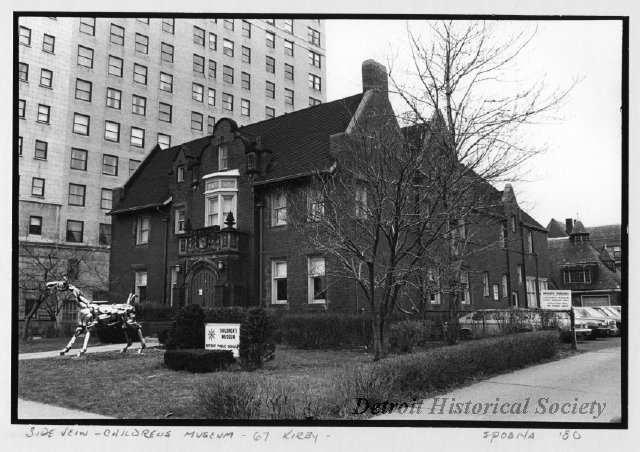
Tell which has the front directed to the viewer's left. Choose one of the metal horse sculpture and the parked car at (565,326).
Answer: the metal horse sculpture

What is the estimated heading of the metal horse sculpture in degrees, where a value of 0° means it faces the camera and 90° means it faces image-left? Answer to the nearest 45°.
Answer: approximately 90°
